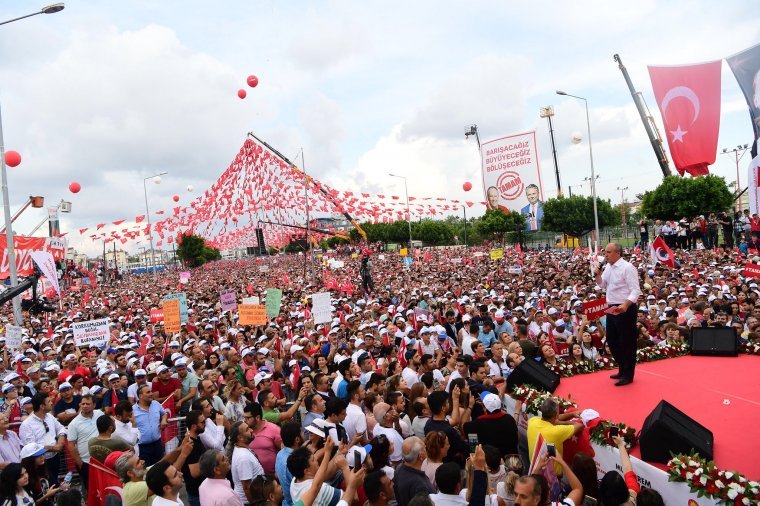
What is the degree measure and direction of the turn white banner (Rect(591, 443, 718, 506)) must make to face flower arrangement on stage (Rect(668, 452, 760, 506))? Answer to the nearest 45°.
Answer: approximately 90° to its left

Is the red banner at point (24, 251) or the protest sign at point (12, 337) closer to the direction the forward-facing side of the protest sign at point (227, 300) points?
the protest sign

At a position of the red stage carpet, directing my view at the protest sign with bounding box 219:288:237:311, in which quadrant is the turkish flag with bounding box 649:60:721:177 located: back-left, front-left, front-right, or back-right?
front-right

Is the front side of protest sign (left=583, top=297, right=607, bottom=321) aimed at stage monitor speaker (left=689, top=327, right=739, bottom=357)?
no

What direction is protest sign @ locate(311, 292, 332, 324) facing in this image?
toward the camera

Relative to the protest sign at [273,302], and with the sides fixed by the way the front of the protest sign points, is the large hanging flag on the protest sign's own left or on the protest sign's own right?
on the protest sign's own left

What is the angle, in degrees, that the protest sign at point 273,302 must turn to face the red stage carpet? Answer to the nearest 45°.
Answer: approximately 45° to its left

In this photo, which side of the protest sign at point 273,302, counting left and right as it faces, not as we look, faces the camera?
front

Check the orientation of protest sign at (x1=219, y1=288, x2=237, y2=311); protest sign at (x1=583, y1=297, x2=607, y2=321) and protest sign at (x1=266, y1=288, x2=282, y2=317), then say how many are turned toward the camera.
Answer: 3

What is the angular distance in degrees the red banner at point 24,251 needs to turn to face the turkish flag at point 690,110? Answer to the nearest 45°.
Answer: approximately 45° to its left

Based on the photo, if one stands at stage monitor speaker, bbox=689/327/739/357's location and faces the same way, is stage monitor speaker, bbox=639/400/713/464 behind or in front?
in front

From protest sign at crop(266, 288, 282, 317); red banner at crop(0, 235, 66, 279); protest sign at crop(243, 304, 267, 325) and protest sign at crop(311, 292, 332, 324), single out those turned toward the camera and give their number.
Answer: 4

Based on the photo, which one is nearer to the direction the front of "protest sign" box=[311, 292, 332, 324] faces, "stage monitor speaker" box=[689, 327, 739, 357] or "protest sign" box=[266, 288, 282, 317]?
the stage monitor speaker

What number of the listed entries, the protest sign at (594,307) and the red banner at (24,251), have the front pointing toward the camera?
2

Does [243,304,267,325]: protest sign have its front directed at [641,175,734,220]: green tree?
no

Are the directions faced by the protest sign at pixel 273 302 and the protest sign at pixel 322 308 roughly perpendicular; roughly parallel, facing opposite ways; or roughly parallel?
roughly parallel

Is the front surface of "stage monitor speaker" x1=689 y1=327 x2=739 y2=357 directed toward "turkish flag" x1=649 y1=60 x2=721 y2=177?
no

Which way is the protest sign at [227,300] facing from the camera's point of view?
toward the camera

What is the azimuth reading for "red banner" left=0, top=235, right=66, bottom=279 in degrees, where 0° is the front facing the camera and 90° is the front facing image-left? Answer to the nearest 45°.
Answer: approximately 0°
